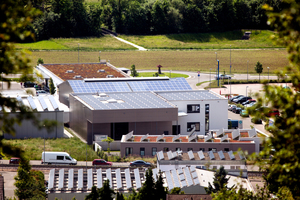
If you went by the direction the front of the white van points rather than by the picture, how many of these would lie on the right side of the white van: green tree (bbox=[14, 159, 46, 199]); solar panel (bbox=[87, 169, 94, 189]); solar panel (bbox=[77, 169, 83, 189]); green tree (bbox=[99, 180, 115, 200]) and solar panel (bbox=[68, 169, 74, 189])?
5

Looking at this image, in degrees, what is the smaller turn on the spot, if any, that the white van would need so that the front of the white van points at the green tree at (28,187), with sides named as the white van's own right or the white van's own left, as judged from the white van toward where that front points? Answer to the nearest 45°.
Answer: approximately 90° to the white van's own right

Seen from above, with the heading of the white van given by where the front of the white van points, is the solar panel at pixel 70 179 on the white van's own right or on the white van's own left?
on the white van's own right

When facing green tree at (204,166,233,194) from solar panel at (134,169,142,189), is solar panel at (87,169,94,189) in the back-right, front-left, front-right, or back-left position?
back-right

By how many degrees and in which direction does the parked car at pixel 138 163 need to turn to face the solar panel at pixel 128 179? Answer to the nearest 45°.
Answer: approximately 90° to its right

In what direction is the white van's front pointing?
to the viewer's right

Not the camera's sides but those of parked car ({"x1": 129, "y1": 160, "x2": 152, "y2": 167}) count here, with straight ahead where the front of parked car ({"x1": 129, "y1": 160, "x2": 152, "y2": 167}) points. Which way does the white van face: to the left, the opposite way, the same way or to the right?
the same way
